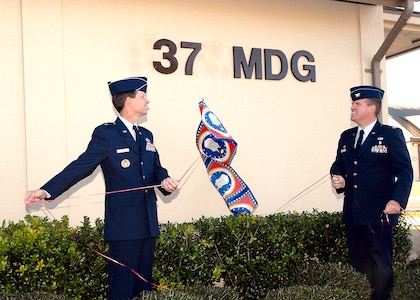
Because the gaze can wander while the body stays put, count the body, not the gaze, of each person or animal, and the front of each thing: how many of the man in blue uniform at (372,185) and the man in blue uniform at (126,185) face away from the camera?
0

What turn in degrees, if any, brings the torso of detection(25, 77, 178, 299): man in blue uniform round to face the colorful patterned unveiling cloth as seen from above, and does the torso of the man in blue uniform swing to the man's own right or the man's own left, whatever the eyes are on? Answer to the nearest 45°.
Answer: approximately 90° to the man's own left

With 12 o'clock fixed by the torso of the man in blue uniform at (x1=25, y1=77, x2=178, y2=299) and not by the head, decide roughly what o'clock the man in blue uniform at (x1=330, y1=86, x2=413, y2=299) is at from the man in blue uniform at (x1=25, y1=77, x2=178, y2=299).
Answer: the man in blue uniform at (x1=330, y1=86, x2=413, y2=299) is roughly at 10 o'clock from the man in blue uniform at (x1=25, y1=77, x2=178, y2=299).

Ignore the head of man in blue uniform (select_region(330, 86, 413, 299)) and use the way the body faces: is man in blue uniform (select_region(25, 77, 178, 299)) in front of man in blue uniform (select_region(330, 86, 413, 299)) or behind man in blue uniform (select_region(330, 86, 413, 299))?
in front

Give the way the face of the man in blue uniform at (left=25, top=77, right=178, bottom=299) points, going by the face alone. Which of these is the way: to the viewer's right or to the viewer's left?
to the viewer's right

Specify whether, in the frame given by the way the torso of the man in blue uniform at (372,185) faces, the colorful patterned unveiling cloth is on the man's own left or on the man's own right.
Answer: on the man's own right

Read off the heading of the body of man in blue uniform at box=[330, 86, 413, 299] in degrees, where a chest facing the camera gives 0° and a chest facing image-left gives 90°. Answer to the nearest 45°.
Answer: approximately 45°

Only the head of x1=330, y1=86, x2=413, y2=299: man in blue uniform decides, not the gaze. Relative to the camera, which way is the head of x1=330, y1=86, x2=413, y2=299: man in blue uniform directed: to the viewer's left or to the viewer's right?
to the viewer's left

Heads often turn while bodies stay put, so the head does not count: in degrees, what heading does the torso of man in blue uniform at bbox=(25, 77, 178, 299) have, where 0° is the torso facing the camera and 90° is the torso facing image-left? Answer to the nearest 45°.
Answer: approximately 315°
